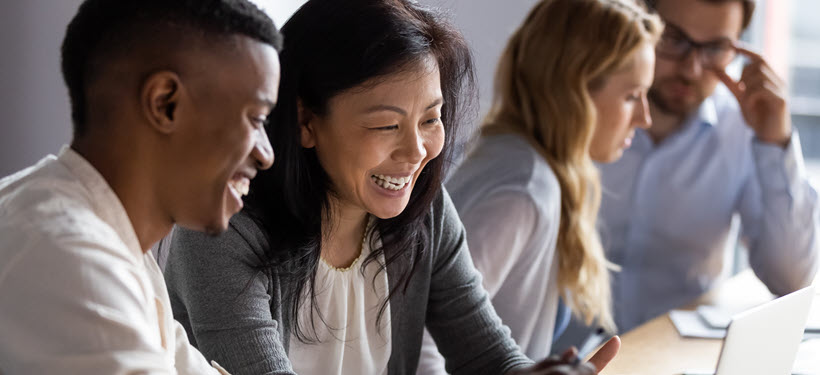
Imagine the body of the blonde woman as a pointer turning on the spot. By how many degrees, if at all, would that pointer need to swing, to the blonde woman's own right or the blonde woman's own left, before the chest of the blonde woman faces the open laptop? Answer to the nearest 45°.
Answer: approximately 90° to the blonde woman's own right

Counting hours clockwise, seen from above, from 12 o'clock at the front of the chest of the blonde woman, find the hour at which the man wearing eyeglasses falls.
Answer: The man wearing eyeglasses is roughly at 10 o'clock from the blonde woman.

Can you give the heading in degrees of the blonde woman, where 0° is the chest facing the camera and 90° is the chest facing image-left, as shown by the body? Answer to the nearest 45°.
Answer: approximately 270°
